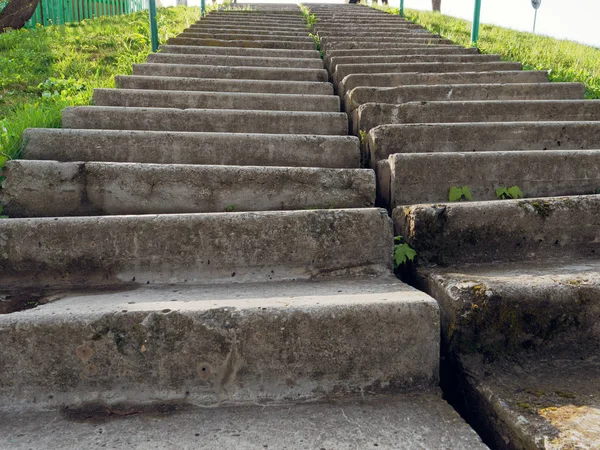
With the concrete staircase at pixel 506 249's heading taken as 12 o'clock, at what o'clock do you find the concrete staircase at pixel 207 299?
the concrete staircase at pixel 207 299 is roughly at 2 o'clock from the concrete staircase at pixel 506 249.

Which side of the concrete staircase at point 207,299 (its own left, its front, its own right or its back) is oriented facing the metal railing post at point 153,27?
back

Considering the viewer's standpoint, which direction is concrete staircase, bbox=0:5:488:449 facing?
facing the viewer

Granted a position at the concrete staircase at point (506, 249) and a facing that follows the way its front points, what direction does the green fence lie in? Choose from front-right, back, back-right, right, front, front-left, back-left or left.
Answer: back-right

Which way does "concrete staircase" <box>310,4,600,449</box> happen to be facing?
toward the camera

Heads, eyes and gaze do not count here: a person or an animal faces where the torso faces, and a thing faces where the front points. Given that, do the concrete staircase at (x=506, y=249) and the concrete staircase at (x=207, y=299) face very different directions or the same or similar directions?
same or similar directions

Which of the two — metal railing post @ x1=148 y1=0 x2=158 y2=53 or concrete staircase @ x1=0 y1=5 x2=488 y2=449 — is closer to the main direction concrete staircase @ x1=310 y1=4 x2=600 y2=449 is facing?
the concrete staircase
